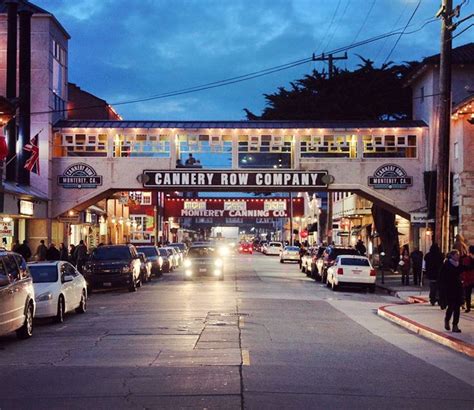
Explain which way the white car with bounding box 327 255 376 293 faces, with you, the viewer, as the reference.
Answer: facing away from the viewer

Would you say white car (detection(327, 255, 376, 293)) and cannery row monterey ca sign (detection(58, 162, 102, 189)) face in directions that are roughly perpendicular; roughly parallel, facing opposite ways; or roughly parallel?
roughly parallel, facing opposite ways

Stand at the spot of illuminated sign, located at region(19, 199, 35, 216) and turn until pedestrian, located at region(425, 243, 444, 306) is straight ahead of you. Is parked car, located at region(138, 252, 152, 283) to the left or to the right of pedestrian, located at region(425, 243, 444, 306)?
left

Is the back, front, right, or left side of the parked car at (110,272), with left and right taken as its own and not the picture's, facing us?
front

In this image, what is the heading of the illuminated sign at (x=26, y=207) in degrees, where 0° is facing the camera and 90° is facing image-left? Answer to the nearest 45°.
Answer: approximately 315°

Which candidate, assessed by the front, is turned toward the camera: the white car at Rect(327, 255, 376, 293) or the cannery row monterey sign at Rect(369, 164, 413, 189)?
the cannery row monterey sign

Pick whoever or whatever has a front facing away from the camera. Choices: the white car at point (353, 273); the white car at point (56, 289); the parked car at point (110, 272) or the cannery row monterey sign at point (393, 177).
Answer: the white car at point (353, 273)

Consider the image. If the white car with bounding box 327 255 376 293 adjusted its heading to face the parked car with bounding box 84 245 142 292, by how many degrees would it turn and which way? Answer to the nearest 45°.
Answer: approximately 90° to its left

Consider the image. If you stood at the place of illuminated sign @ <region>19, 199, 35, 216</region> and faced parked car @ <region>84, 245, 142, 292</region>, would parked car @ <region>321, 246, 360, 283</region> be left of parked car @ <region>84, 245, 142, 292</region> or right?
left

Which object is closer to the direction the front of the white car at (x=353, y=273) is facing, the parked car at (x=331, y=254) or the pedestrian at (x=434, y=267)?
the parked car

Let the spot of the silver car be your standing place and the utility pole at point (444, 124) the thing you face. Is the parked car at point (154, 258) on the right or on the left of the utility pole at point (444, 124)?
left

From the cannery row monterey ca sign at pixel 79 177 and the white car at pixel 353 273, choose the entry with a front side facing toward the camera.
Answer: the cannery row monterey ca sign

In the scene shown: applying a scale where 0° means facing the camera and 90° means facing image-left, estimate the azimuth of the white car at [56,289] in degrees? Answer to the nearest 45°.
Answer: approximately 45°

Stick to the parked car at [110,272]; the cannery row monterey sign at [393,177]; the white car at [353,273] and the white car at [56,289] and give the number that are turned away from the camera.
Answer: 1

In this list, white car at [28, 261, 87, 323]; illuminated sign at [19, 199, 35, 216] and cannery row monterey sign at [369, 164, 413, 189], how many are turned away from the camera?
0

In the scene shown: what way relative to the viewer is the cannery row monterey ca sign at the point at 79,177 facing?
toward the camera

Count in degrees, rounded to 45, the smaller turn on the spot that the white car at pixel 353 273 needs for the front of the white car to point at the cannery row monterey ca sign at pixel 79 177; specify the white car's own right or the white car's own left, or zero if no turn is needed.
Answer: approximately 45° to the white car's own left

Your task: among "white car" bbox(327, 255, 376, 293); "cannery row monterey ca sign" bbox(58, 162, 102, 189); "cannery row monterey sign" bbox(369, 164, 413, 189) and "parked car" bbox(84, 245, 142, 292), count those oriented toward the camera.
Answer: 3
